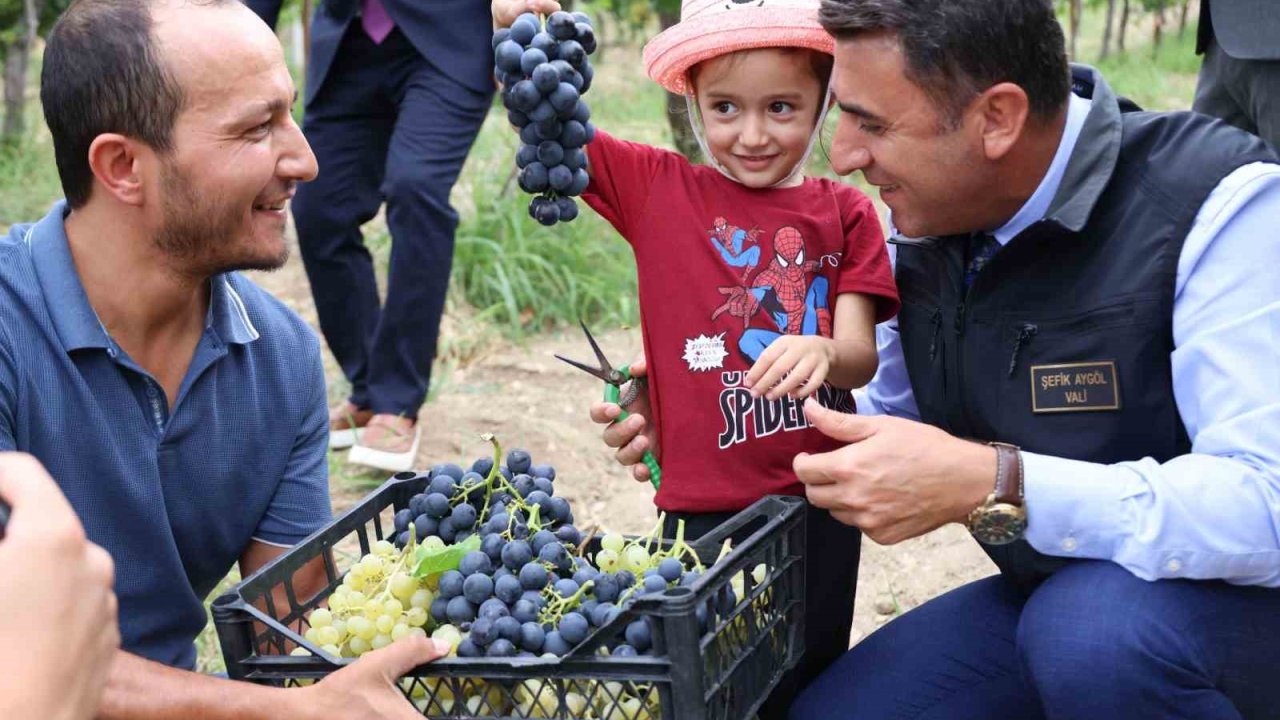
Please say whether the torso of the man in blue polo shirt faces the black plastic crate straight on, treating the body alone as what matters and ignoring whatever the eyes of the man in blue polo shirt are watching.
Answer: yes

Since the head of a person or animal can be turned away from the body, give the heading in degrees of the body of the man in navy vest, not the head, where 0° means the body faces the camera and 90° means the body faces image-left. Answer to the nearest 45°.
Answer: approximately 45°

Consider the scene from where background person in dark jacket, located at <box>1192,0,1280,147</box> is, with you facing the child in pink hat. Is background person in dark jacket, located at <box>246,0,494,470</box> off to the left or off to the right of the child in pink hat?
right

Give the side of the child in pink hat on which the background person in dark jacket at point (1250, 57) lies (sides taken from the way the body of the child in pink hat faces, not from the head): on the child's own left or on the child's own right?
on the child's own left

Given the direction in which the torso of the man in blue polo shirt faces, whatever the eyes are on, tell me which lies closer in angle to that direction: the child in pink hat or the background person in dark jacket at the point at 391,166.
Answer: the child in pink hat

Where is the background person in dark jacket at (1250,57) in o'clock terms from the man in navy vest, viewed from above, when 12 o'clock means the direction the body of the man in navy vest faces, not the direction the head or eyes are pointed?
The background person in dark jacket is roughly at 5 o'clock from the man in navy vest.

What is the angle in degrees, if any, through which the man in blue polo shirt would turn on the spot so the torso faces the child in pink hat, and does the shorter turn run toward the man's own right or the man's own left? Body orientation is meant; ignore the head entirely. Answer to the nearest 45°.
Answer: approximately 45° to the man's own left

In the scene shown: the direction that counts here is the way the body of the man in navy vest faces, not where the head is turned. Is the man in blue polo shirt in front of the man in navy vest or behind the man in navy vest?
in front

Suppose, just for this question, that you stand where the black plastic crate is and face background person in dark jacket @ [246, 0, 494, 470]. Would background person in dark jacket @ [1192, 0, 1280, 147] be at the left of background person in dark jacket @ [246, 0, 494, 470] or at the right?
right

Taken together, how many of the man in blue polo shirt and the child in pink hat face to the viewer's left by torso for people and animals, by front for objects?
0

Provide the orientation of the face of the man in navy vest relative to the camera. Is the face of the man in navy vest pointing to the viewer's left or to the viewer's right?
to the viewer's left

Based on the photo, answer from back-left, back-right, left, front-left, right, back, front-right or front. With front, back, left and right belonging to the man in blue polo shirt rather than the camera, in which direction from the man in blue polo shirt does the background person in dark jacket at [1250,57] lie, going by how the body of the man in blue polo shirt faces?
front-left

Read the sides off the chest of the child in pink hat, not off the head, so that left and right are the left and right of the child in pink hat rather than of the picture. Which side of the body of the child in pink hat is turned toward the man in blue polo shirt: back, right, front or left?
right

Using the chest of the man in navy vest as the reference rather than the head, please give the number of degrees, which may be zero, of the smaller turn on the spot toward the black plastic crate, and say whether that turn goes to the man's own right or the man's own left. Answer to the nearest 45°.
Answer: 0° — they already face it

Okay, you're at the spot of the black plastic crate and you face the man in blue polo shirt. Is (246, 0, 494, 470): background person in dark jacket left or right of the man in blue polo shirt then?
right

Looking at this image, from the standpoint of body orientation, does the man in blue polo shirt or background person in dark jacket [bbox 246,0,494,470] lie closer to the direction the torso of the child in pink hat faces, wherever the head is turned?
the man in blue polo shirt

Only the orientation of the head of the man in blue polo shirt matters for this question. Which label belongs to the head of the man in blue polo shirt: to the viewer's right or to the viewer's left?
to the viewer's right
